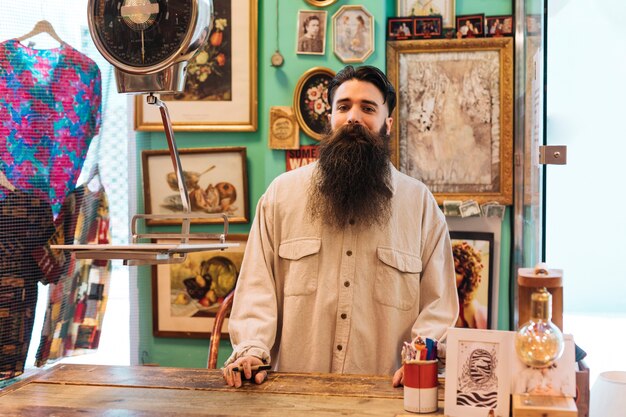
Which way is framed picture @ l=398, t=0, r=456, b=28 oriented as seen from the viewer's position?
toward the camera

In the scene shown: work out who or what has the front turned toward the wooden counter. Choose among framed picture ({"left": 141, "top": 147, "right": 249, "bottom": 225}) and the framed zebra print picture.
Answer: the framed picture

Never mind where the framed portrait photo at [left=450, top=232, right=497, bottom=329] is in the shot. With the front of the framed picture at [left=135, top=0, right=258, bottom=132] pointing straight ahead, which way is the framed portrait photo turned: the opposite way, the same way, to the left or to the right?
the same way

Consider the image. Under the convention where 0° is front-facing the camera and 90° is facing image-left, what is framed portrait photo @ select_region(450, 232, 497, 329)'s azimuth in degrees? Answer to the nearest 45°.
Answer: approximately 0°

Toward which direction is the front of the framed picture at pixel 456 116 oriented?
toward the camera

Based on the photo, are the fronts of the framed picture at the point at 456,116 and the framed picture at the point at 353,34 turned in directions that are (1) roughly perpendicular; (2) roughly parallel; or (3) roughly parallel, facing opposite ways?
roughly parallel

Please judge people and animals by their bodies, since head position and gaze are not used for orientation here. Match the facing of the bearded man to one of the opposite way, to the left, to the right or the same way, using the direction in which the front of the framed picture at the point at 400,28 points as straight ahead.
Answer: the same way

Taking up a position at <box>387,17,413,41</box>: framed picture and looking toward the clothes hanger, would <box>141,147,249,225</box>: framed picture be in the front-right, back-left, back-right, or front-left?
front-right

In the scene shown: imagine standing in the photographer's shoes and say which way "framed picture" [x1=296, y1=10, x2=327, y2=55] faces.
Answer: facing the viewer

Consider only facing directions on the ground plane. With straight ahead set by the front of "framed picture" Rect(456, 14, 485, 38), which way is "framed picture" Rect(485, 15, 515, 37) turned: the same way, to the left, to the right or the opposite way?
the same way

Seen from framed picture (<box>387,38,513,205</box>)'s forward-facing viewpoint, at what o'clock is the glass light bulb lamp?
The glass light bulb lamp is roughly at 12 o'clock from the framed picture.

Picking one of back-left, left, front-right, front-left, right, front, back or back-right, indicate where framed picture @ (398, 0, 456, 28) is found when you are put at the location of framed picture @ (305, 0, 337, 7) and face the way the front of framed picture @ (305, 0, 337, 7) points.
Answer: left

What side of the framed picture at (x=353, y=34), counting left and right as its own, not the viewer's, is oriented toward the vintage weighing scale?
front

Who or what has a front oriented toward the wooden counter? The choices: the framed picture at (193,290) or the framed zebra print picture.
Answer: the framed picture

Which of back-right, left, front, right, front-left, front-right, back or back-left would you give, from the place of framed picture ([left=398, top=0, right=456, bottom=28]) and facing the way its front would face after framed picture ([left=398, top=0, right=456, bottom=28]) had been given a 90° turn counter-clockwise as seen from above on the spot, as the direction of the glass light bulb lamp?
right

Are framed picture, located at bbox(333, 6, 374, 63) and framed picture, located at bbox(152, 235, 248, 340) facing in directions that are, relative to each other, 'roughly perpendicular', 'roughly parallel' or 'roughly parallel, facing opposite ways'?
roughly parallel

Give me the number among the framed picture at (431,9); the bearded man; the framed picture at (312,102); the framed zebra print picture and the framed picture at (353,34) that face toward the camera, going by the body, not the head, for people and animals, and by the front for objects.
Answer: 5

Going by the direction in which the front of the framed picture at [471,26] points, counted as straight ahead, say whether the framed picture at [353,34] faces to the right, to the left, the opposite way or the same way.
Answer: the same way

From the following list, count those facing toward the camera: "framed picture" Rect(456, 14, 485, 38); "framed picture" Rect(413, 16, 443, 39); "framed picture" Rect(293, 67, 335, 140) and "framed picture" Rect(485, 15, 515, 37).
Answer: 4

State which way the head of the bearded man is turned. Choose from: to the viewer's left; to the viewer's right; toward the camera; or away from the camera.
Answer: toward the camera
